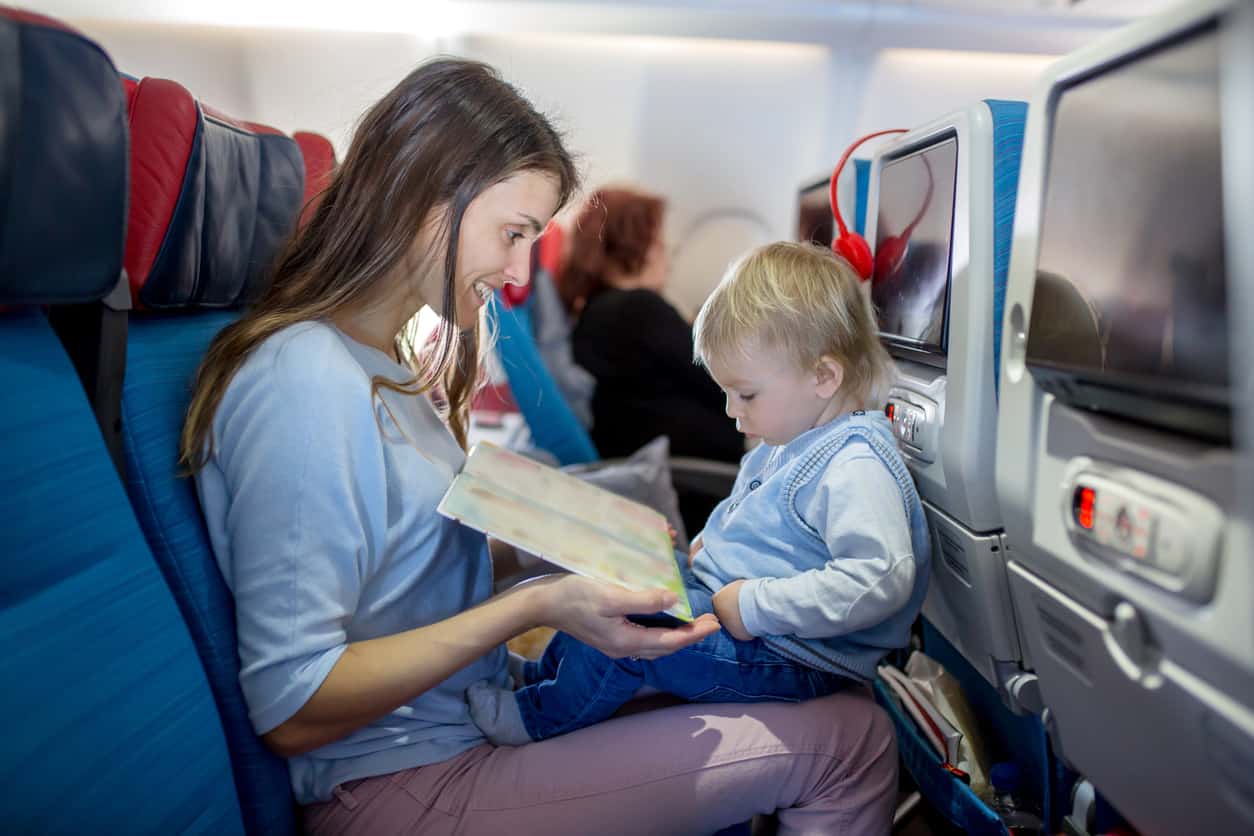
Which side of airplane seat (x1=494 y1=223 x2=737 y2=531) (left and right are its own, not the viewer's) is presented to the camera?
right

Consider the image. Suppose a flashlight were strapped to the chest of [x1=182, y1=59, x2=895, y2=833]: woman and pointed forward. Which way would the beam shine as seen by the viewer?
to the viewer's right

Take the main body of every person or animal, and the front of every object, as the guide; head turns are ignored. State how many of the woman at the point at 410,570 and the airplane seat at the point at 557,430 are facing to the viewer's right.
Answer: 2

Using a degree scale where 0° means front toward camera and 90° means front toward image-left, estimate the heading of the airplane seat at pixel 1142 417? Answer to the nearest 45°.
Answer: approximately 225°

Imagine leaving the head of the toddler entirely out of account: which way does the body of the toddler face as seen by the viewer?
to the viewer's left

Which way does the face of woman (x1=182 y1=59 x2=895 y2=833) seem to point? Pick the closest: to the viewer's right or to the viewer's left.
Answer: to the viewer's right
